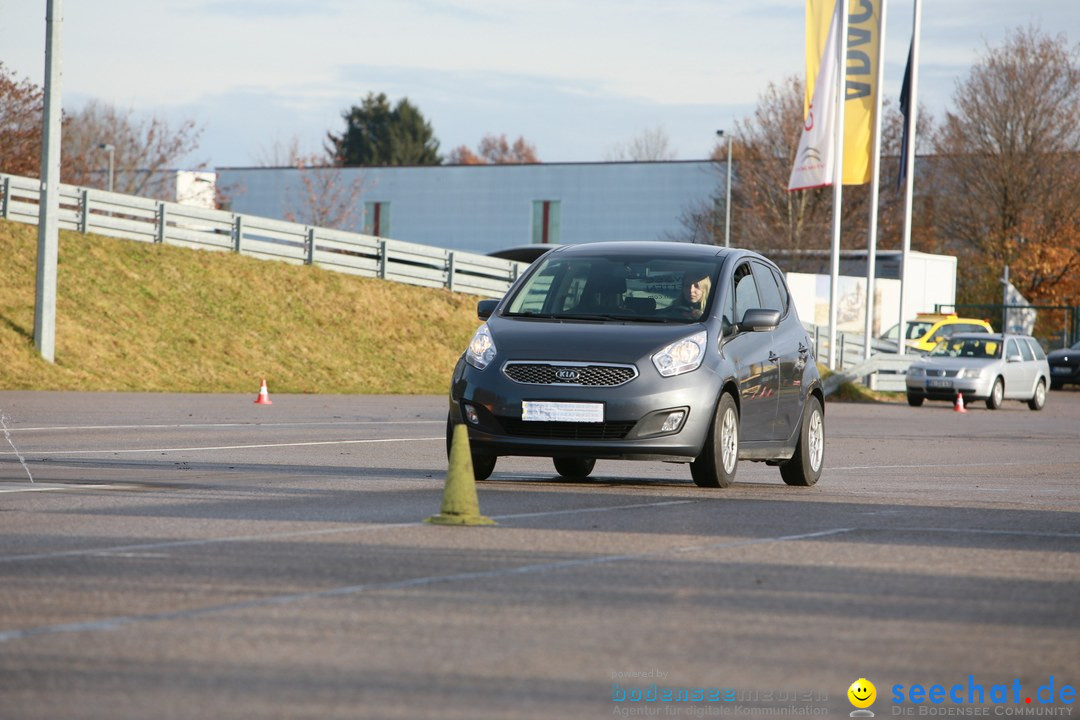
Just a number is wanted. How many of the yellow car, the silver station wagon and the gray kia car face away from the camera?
0

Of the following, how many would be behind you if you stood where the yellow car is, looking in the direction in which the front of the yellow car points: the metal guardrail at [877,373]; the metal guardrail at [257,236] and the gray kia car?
0

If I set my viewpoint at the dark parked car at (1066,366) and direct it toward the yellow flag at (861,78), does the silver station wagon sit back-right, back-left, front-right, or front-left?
front-left

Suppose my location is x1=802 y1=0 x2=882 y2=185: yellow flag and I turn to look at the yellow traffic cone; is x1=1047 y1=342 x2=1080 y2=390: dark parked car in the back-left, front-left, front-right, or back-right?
back-left

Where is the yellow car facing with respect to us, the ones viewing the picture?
facing the viewer and to the left of the viewer

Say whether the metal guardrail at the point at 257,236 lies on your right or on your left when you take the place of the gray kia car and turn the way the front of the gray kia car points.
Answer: on your right

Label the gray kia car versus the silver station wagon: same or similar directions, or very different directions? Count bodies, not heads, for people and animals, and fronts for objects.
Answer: same or similar directions

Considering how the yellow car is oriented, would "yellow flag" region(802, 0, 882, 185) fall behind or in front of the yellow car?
in front

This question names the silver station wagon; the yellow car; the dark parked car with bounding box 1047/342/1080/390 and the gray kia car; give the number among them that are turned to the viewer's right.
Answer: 0

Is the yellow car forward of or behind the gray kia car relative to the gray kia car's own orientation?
behind

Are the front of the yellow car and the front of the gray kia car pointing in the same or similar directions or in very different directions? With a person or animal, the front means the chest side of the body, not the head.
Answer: same or similar directions

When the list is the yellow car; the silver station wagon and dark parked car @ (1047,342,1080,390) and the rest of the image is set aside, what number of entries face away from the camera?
0

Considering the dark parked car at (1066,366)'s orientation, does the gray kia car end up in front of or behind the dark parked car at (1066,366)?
in front

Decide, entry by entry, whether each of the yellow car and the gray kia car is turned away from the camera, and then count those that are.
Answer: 0

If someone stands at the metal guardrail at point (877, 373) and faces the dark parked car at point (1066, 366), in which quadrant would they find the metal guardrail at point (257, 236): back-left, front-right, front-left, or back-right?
back-left

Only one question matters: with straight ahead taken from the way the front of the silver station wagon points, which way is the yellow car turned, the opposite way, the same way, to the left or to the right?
the same way

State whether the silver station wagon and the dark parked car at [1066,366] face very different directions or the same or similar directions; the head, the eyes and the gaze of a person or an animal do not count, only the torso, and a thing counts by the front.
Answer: same or similar directions

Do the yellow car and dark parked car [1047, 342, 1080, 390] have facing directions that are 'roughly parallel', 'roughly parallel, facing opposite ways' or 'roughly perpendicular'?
roughly parallel
